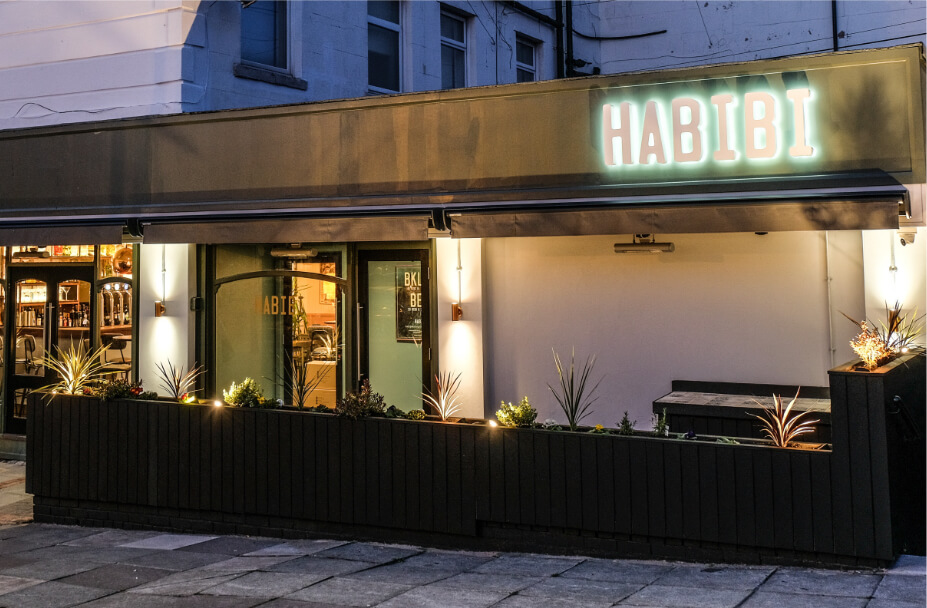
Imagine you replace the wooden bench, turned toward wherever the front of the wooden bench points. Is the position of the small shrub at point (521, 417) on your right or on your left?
on your right

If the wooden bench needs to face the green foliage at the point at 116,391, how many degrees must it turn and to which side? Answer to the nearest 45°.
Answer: approximately 90° to its right

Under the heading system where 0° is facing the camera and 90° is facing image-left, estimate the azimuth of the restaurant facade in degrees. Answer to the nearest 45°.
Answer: approximately 45°

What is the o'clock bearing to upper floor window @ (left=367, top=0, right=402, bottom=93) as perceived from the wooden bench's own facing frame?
The upper floor window is roughly at 4 o'clock from the wooden bench.

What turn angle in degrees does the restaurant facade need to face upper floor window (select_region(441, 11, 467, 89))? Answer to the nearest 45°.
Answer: approximately 135° to its right

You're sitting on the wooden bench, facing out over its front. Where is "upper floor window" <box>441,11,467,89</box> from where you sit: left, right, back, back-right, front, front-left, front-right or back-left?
back-right

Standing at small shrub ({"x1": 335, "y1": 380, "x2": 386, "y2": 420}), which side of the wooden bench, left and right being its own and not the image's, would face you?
right
